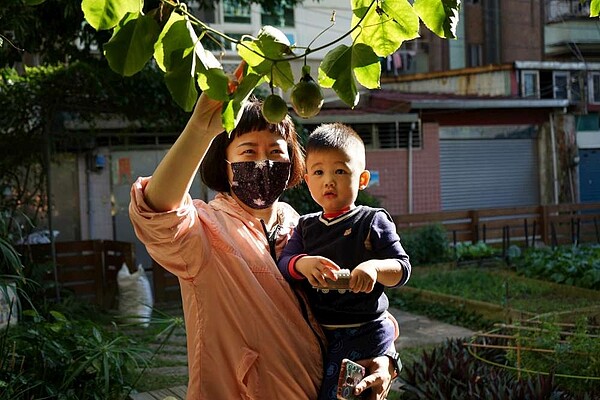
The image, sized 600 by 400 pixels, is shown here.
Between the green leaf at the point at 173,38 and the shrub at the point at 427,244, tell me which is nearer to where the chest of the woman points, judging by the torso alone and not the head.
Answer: the green leaf

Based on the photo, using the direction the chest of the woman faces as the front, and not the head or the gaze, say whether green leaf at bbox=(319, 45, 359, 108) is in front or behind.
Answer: in front

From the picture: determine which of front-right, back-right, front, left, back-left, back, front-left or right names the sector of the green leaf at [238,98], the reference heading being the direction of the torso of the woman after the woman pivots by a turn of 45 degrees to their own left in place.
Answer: right

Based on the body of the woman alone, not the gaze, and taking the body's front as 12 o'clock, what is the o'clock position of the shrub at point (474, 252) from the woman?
The shrub is roughly at 8 o'clock from the woman.

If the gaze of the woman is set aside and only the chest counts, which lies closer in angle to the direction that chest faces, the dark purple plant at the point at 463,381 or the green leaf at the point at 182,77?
the green leaf

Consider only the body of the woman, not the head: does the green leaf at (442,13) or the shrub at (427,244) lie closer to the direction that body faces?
the green leaf

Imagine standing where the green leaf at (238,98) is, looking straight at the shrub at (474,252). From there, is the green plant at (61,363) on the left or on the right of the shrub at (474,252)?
left

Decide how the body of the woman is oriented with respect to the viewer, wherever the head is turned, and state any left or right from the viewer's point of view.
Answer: facing the viewer and to the right of the viewer

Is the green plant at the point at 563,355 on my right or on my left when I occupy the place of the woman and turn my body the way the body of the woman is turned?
on my left

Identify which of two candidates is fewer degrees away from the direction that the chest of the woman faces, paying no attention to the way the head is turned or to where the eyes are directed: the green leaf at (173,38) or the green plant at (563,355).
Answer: the green leaf
